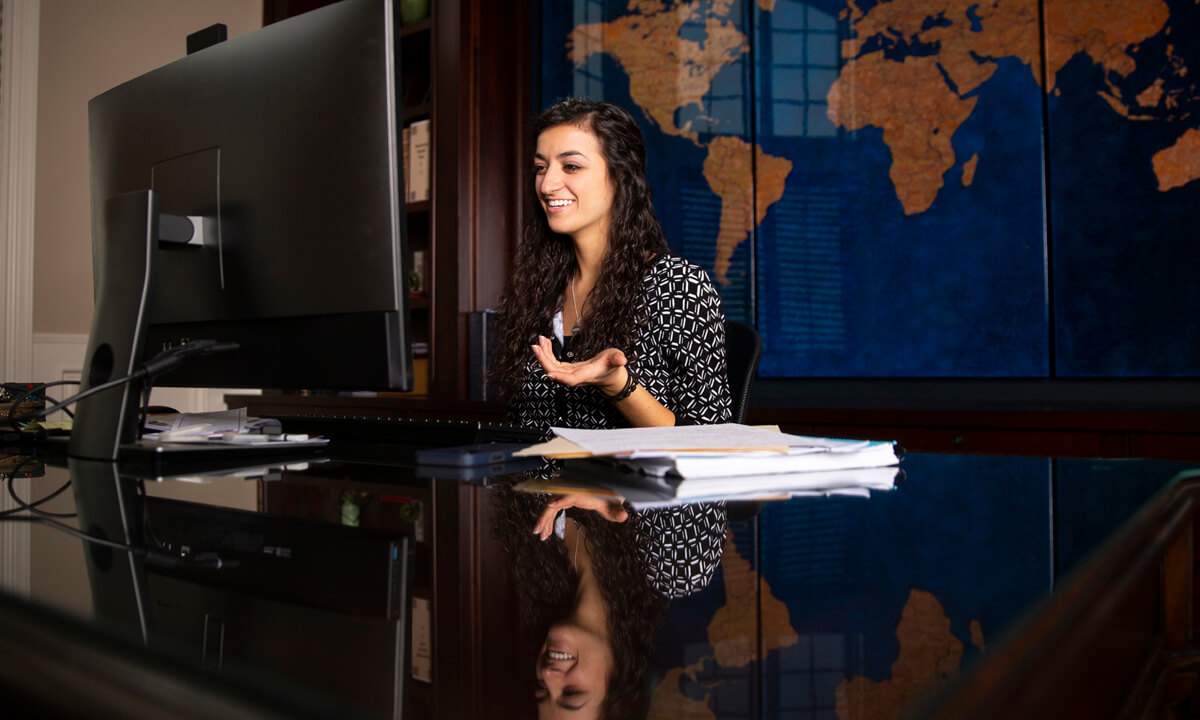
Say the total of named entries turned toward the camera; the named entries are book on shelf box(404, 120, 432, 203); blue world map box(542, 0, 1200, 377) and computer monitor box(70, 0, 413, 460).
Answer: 2

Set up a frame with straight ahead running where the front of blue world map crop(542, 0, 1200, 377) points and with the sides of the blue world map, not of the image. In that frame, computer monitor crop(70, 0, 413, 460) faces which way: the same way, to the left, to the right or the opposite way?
the opposite way

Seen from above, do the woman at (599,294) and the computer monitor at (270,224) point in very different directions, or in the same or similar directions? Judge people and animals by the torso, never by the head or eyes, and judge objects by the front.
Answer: very different directions

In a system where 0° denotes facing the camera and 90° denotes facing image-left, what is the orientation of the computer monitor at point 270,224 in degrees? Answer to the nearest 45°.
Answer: approximately 225°

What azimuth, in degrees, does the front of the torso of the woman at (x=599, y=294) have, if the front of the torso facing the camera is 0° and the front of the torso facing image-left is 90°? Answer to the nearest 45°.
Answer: approximately 45°

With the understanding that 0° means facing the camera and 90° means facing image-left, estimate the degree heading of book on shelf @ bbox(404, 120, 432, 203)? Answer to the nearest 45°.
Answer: approximately 0°

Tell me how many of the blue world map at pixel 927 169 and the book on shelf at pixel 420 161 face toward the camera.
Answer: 2

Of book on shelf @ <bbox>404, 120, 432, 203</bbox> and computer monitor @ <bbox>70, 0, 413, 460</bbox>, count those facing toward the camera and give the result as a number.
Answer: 1
